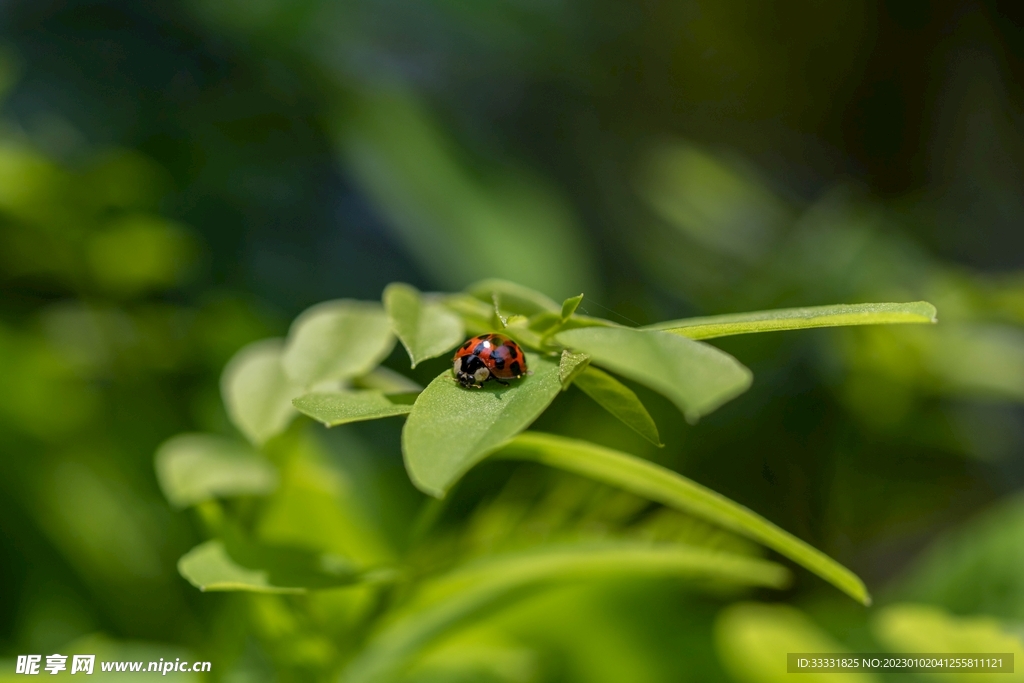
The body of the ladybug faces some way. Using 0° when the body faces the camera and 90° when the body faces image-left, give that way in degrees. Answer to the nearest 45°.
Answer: approximately 45°
